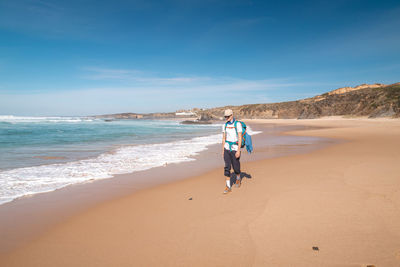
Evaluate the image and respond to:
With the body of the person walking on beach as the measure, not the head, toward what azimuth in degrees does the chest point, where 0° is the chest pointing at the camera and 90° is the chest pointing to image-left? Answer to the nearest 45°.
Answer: approximately 45°
